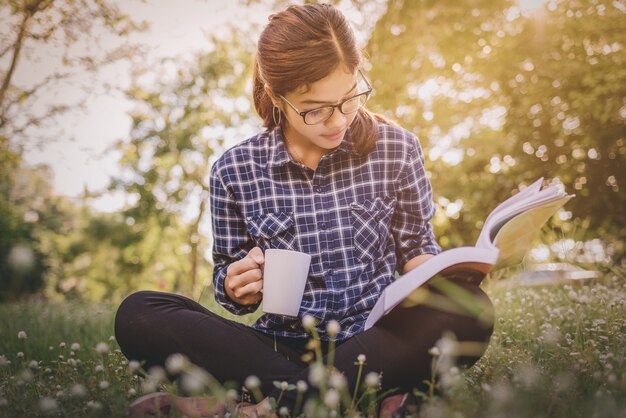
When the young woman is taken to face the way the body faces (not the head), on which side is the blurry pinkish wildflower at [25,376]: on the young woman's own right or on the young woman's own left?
on the young woman's own right

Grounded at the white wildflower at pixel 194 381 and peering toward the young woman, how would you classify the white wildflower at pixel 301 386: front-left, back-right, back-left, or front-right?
front-right

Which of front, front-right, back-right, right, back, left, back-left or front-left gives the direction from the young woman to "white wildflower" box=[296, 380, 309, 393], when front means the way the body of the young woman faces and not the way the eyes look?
front

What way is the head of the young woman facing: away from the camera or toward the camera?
toward the camera

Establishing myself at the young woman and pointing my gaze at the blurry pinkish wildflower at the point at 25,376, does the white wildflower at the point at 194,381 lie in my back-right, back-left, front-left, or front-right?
front-left

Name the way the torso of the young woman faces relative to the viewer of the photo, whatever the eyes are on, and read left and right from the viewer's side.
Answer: facing the viewer

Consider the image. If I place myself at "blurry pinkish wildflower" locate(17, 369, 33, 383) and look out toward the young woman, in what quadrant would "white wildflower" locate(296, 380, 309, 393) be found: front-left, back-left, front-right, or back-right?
front-right

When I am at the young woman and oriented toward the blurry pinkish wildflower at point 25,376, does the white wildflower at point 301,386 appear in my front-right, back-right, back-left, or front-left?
front-left
